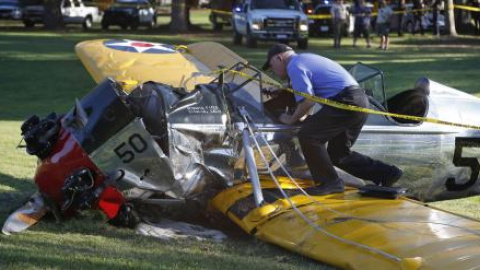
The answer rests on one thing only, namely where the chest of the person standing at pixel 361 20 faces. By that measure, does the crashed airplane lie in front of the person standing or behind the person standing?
in front

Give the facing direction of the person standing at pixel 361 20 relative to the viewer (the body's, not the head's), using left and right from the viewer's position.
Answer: facing the viewer

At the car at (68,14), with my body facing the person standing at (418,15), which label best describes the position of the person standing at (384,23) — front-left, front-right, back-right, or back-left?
front-right

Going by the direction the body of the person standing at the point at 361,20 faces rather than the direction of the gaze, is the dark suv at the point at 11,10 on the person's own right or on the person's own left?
on the person's own right

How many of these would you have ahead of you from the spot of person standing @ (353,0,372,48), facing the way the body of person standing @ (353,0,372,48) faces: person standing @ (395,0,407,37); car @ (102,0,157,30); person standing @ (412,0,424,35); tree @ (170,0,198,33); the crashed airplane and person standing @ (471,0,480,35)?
1

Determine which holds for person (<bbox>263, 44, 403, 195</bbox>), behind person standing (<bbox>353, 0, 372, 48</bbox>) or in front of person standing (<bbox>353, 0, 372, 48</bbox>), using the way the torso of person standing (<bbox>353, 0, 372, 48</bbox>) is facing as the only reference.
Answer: in front

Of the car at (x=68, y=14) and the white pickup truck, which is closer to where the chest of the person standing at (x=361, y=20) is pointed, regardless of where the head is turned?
the white pickup truck

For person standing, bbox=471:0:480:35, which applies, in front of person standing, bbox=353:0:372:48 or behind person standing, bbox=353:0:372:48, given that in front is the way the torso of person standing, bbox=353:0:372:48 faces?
behind

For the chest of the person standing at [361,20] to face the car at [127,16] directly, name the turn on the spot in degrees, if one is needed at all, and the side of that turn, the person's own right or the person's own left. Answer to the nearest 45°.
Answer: approximately 135° to the person's own right

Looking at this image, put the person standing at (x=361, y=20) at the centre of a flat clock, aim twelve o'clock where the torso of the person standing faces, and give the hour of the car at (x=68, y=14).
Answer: The car is roughly at 4 o'clock from the person standing.
